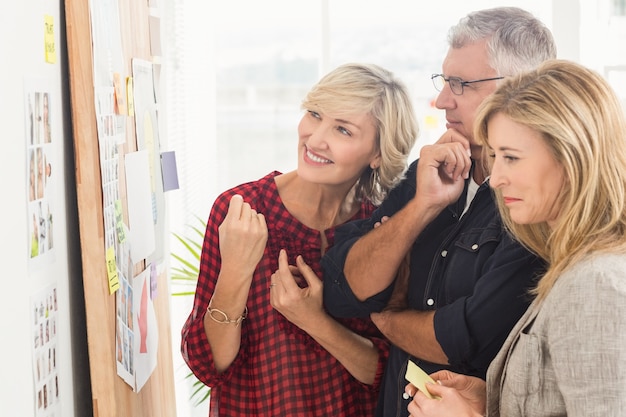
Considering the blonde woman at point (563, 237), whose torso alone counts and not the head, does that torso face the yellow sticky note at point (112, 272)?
yes

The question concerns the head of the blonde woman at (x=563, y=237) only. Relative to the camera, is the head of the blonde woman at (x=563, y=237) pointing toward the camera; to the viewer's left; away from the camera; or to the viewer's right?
to the viewer's left

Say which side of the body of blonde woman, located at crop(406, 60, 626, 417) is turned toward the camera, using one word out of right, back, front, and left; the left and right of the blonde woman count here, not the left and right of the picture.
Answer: left

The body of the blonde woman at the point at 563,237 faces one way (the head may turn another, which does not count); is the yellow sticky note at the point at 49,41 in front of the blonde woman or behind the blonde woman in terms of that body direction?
in front

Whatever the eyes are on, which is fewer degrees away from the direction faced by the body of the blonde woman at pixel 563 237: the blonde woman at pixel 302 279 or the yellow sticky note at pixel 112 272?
the yellow sticky note

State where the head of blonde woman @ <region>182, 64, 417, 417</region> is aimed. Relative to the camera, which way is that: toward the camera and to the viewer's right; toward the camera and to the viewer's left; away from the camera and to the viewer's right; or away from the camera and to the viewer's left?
toward the camera and to the viewer's left

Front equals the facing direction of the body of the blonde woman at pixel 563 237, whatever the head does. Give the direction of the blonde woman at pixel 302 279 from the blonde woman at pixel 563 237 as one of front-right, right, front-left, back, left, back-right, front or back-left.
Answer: front-right

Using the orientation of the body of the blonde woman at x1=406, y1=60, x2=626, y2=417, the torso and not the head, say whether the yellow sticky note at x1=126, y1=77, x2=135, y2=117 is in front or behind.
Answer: in front
